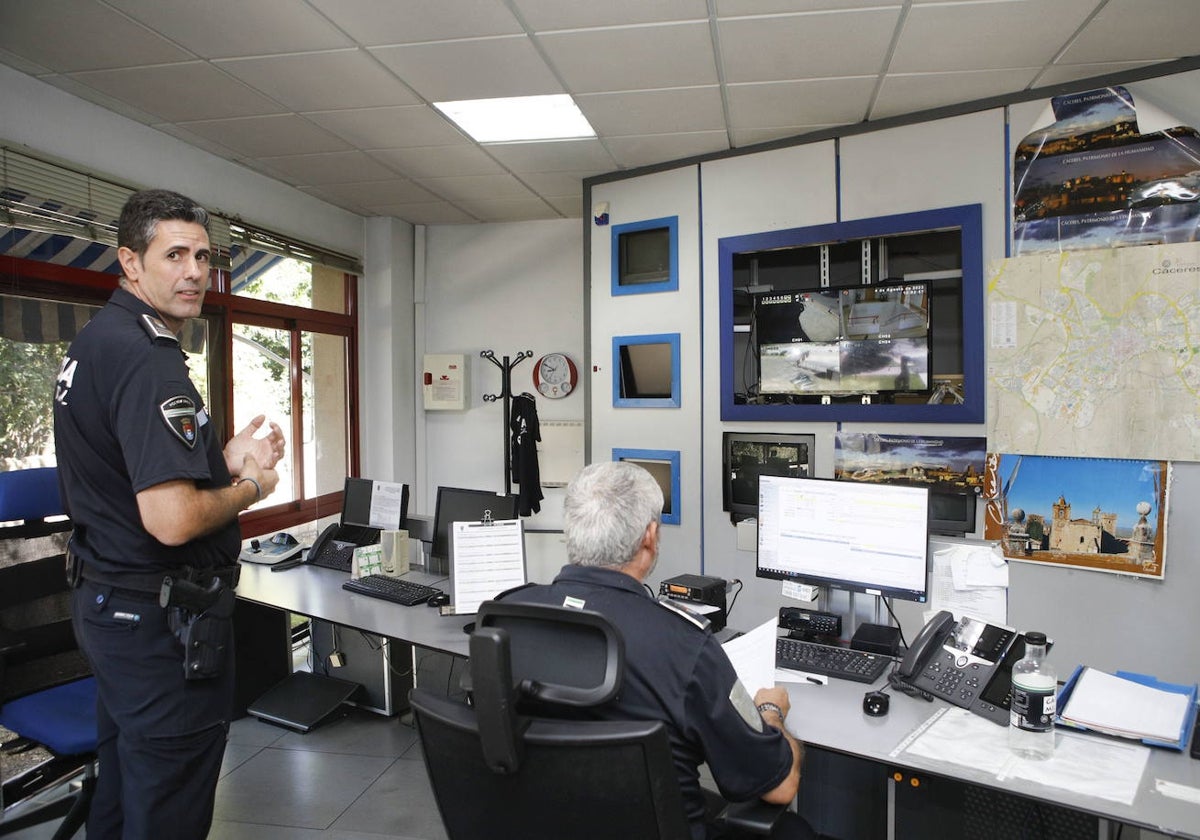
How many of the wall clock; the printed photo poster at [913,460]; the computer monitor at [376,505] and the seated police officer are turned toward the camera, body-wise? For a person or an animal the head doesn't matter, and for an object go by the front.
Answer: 3

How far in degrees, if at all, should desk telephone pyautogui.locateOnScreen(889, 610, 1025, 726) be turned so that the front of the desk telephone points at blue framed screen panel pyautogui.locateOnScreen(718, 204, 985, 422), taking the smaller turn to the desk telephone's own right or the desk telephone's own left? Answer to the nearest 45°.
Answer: approximately 135° to the desk telephone's own right

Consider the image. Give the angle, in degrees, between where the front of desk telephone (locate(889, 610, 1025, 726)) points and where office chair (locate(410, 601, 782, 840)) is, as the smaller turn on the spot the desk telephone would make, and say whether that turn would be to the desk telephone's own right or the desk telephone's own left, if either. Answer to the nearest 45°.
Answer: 0° — it already faces it

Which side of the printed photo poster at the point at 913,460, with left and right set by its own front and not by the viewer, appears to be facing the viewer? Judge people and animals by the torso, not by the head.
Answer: front

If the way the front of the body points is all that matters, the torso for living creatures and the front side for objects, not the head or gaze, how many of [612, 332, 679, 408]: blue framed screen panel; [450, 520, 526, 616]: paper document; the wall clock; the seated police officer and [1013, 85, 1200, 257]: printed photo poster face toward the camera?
4

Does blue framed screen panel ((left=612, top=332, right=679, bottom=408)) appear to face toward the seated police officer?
yes

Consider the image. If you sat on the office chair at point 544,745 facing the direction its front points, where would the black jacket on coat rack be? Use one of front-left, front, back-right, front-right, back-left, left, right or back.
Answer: front-left

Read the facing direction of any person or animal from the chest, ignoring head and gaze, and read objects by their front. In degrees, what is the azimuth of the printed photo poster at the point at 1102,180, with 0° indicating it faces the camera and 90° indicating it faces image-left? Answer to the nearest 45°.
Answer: approximately 0°

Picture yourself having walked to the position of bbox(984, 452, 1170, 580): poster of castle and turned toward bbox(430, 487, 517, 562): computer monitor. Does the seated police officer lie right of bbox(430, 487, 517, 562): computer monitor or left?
left

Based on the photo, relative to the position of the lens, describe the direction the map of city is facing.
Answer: facing the viewer and to the left of the viewer

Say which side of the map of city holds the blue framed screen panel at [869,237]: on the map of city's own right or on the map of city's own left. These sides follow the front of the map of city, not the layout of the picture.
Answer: on the map of city's own right

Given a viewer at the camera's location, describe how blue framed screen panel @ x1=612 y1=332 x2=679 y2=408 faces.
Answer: facing the viewer

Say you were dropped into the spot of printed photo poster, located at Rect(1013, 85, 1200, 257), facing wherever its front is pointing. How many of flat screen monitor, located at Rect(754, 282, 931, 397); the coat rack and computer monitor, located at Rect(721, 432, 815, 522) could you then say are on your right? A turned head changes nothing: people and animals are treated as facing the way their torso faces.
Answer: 3

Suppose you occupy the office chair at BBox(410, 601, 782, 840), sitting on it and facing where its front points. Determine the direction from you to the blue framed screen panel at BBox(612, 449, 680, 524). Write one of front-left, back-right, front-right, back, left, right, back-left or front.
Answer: front-left

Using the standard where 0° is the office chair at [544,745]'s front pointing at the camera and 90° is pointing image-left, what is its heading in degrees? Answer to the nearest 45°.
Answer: approximately 225°

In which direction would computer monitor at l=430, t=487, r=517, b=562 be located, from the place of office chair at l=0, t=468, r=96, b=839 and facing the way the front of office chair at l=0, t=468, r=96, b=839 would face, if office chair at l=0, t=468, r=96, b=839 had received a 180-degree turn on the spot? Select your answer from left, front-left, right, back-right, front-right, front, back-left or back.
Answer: back-right

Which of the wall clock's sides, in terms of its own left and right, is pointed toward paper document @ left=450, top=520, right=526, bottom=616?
front

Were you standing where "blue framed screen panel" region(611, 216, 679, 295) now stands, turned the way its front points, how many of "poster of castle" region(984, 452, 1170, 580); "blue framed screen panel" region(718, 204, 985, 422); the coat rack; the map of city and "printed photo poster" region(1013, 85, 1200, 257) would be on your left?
4

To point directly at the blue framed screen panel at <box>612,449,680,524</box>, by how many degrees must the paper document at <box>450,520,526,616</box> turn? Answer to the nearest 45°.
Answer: approximately 135° to its left

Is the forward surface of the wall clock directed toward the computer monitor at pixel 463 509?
yes
